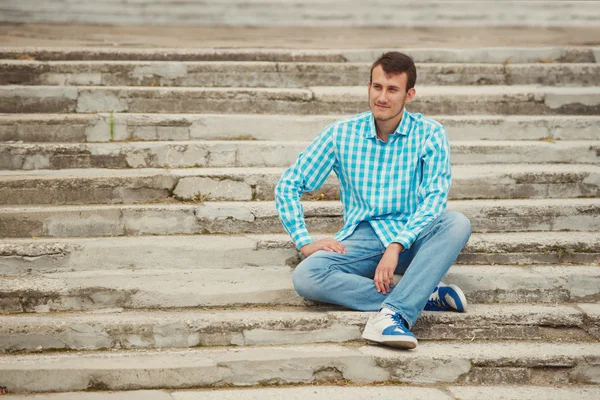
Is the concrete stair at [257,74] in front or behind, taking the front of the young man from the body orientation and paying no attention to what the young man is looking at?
behind

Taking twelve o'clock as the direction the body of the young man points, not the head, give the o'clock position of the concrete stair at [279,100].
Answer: The concrete stair is roughly at 5 o'clock from the young man.

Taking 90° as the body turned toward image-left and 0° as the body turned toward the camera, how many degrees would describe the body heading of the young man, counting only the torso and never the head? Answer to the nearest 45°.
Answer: approximately 0°
